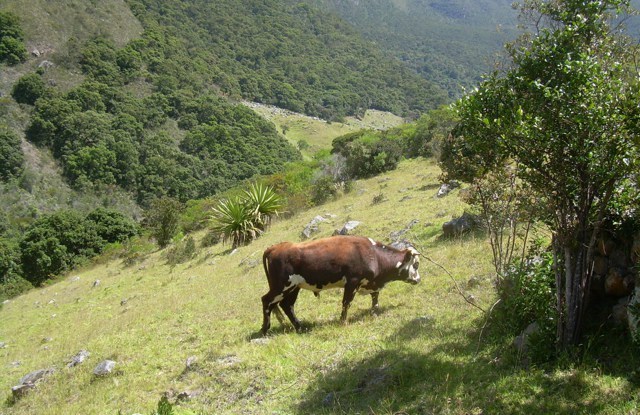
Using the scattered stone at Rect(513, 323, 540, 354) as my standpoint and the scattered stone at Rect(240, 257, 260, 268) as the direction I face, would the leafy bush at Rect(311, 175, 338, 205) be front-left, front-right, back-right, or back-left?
front-right

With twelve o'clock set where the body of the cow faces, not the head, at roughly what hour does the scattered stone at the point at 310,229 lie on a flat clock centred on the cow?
The scattered stone is roughly at 9 o'clock from the cow.

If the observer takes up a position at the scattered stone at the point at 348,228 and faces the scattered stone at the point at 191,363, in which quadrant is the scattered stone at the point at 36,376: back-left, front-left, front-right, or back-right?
front-right

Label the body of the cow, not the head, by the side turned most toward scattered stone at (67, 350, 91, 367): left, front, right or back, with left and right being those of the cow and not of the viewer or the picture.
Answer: back

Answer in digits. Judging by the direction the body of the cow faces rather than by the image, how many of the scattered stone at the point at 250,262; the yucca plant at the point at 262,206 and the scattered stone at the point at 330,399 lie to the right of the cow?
1

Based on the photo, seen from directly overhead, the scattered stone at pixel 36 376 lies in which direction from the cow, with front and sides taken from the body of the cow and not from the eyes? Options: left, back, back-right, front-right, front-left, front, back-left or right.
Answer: back

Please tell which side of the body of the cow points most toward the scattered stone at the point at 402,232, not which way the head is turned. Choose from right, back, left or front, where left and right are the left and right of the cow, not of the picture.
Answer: left

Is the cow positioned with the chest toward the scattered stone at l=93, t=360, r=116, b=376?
no

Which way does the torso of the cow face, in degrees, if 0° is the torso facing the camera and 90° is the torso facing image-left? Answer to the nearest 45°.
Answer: approximately 270°

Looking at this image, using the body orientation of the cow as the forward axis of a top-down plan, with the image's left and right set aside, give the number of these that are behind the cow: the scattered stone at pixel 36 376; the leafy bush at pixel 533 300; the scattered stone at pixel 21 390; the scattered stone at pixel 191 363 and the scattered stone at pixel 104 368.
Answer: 4

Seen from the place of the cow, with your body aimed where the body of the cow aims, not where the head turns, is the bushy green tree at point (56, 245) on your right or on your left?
on your left

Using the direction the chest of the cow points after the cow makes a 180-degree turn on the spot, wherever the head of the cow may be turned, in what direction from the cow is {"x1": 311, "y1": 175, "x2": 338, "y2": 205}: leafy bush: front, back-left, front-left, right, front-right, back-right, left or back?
right

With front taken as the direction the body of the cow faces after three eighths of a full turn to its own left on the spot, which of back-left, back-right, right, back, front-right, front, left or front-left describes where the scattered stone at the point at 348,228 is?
front-right

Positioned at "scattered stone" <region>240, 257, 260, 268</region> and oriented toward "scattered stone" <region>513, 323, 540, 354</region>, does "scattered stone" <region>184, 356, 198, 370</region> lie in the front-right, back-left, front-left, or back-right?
front-right

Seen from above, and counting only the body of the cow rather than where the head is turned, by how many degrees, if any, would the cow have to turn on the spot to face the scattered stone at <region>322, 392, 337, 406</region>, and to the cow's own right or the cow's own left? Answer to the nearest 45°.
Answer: approximately 90° to the cow's own right

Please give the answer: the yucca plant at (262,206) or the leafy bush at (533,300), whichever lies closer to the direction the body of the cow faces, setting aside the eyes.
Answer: the leafy bush

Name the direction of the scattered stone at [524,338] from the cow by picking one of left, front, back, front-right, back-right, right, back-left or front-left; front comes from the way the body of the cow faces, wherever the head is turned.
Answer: front-right
